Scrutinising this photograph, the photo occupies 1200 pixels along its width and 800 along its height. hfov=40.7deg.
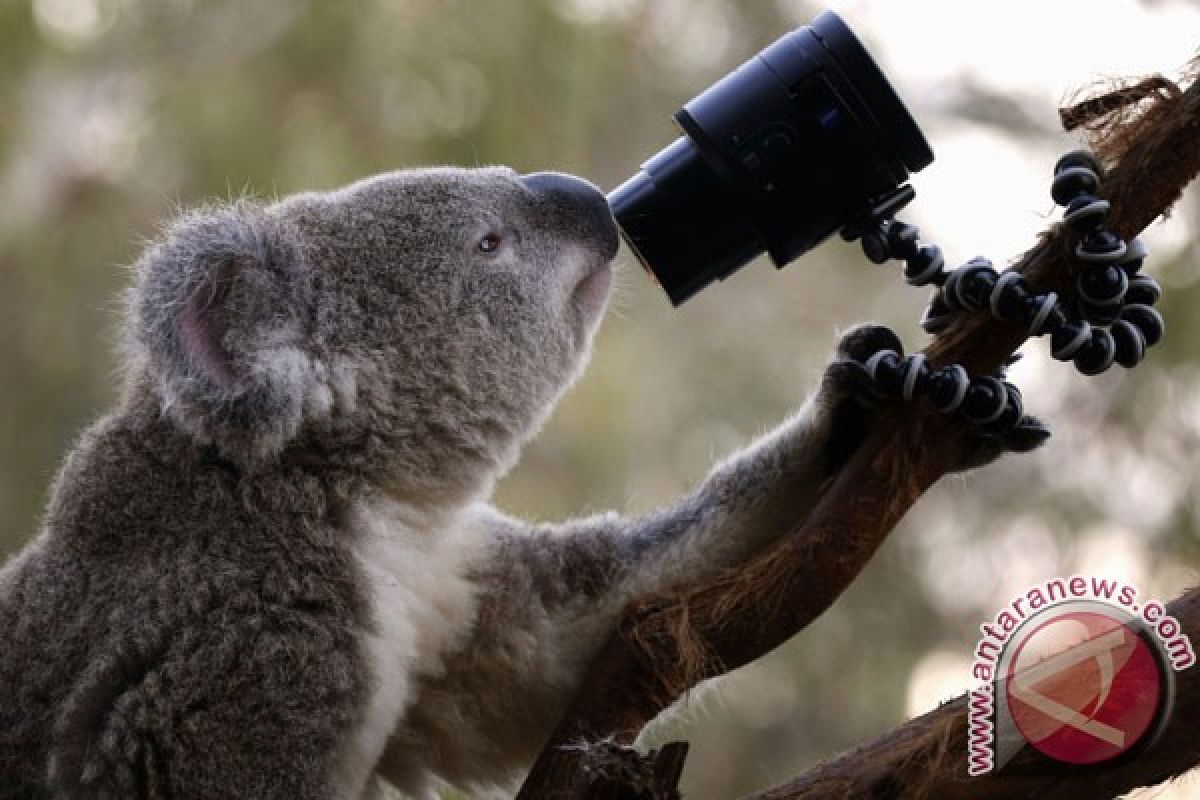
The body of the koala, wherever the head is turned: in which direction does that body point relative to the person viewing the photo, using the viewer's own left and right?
facing to the right of the viewer
